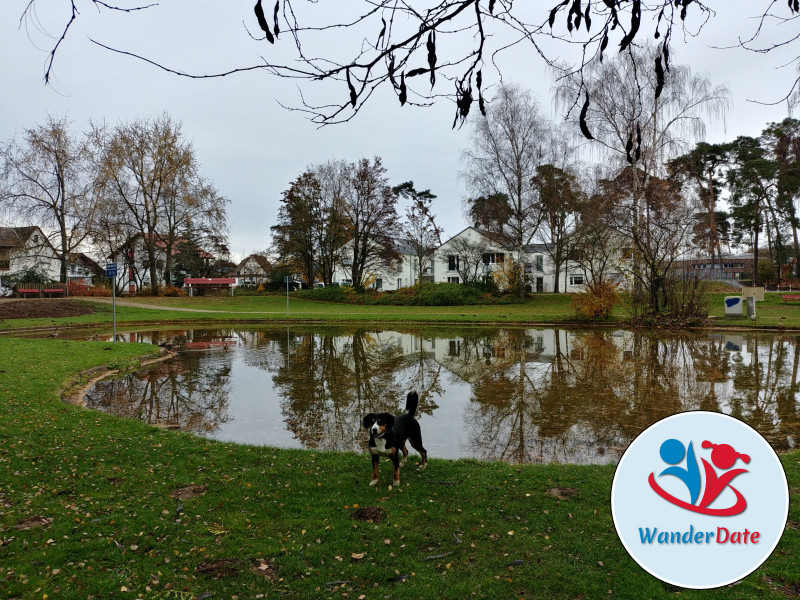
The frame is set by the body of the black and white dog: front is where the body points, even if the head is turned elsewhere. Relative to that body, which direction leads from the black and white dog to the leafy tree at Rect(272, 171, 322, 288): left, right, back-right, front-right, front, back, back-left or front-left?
back-right

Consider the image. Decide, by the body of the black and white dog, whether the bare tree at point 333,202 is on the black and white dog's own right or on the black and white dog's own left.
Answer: on the black and white dog's own right

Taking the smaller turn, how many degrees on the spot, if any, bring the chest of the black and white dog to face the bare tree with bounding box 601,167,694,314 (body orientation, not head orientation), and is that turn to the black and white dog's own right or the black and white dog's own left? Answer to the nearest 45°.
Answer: approximately 180°

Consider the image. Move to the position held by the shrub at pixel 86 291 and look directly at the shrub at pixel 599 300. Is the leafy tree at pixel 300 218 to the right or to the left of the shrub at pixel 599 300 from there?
left

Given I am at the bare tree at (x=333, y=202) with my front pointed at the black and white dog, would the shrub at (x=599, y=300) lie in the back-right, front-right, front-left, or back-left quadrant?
front-left

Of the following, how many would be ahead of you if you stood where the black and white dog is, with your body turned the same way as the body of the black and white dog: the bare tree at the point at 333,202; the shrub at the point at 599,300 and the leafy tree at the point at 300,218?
0

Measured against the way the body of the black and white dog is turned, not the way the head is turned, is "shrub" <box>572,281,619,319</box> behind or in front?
behind

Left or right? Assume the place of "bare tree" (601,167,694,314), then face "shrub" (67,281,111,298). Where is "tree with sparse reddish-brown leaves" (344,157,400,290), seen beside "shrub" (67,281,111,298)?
right

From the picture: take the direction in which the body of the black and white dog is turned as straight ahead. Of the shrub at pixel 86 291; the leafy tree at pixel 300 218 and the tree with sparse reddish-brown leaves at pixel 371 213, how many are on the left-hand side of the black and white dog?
0

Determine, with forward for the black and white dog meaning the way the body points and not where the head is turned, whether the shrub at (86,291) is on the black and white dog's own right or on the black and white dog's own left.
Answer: on the black and white dog's own right

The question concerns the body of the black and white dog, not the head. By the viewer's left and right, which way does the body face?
facing the viewer and to the left of the viewer
